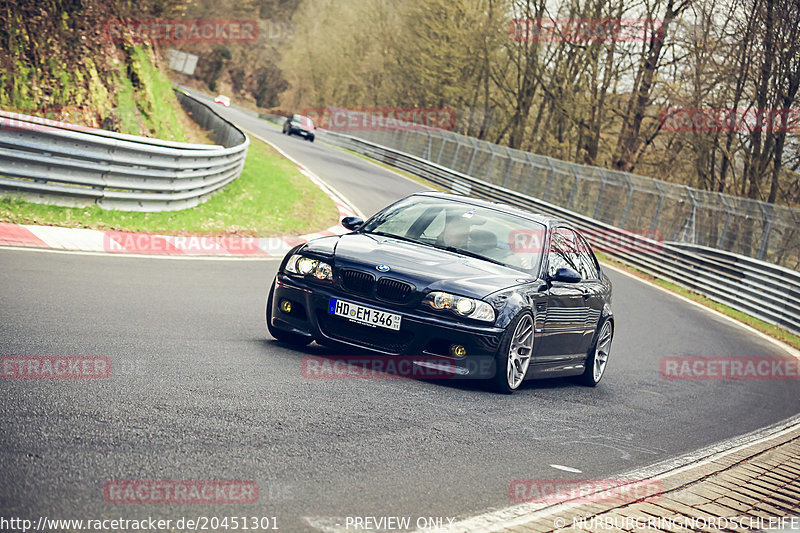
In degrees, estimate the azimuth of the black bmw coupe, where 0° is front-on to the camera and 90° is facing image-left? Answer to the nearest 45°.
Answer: approximately 45°

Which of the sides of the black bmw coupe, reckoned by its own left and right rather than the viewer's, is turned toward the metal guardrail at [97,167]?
right

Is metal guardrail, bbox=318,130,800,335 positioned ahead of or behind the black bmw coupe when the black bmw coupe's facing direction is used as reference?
behind
